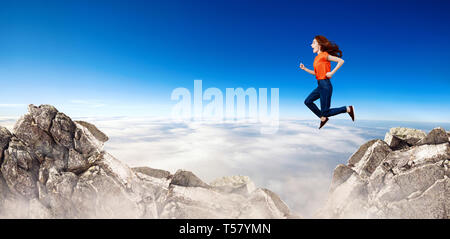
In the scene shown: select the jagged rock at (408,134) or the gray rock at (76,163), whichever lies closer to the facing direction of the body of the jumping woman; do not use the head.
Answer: the gray rock

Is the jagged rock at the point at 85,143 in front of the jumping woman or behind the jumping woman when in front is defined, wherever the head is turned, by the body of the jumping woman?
in front

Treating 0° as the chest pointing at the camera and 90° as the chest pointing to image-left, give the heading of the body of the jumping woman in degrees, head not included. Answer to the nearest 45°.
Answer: approximately 90°

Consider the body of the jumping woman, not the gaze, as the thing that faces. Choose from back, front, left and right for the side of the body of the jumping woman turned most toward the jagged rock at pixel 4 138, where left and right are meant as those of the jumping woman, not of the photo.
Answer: front

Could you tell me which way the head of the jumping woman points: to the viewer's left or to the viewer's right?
to the viewer's left
